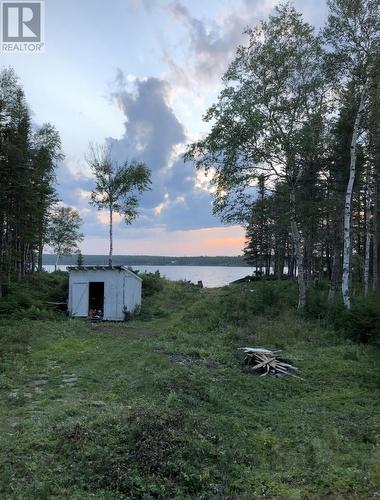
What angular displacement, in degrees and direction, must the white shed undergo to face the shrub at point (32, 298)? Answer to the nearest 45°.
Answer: approximately 90° to its right

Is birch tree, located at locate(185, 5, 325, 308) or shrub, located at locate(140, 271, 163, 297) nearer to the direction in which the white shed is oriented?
the birch tree

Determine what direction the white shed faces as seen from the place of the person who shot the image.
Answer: facing the viewer

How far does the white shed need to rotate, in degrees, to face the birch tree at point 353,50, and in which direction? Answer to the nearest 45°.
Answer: approximately 45° to its left

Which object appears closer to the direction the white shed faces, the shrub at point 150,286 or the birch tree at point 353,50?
the birch tree

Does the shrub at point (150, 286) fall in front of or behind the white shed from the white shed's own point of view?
behind
